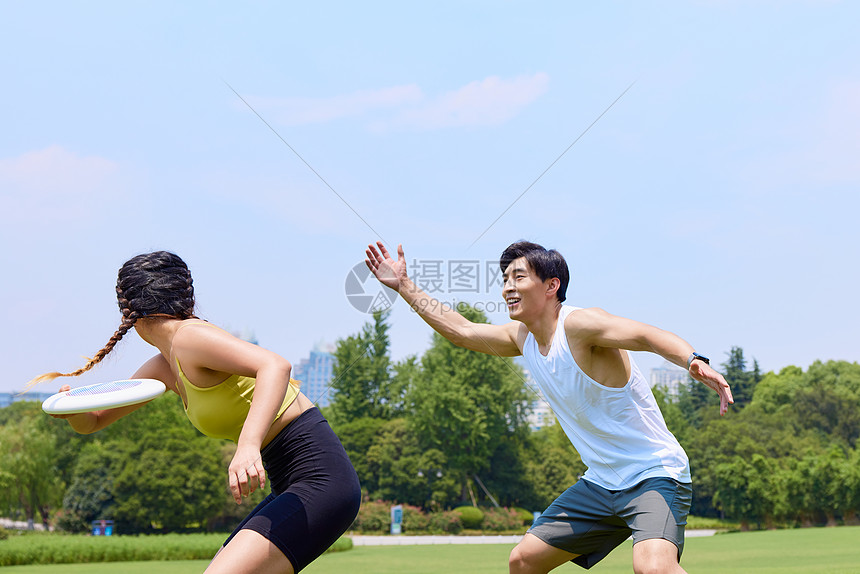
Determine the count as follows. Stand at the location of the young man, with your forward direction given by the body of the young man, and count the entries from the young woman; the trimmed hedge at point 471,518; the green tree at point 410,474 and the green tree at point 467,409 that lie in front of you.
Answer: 1

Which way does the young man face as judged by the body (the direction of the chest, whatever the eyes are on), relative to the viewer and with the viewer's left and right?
facing the viewer and to the left of the viewer

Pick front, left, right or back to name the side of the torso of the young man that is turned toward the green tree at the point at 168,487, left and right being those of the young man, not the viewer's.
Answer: right

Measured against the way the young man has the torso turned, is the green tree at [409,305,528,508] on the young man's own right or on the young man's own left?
on the young man's own right

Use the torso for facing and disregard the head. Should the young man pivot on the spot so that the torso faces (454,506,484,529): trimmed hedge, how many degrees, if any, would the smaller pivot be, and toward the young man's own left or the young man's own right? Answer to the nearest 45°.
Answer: approximately 135° to the young man's own right
